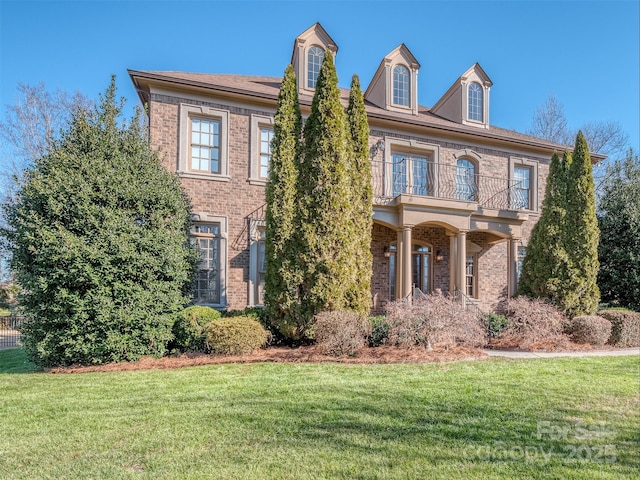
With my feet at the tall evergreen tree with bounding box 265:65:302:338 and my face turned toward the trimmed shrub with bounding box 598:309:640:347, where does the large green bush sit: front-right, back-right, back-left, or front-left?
back-right

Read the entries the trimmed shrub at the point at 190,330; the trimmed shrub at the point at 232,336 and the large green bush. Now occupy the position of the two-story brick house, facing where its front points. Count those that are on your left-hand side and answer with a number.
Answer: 0

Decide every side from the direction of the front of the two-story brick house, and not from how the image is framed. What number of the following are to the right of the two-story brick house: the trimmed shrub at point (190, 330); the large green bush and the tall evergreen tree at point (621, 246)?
2

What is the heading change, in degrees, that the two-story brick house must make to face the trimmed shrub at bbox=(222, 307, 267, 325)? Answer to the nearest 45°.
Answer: approximately 90° to its right

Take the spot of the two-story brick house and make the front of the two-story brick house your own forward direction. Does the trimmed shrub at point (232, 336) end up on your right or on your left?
on your right

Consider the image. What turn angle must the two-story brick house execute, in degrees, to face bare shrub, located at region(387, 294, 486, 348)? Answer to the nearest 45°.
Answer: approximately 45° to its right

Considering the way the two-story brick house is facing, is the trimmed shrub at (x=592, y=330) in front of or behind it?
in front

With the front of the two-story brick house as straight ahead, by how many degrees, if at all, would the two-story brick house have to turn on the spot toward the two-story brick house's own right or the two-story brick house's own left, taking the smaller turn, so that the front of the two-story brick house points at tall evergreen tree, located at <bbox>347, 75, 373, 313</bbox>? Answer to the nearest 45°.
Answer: approximately 45° to the two-story brick house's own right

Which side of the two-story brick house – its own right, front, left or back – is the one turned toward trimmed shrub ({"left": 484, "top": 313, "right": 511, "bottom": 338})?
front

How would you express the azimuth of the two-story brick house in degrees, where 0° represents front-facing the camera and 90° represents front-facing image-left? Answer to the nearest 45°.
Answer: approximately 315°

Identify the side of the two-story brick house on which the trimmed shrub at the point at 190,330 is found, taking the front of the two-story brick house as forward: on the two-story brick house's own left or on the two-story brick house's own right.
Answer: on the two-story brick house's own right

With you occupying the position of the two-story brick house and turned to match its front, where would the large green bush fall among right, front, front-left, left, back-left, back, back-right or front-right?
right
